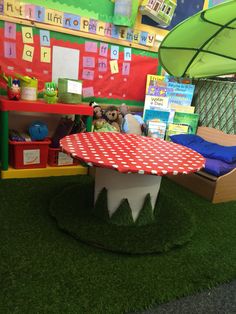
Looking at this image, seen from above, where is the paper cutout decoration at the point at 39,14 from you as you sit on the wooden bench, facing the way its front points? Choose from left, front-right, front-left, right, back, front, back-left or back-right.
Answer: front-right

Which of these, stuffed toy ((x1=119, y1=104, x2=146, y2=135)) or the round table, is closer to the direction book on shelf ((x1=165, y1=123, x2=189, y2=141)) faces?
the round table

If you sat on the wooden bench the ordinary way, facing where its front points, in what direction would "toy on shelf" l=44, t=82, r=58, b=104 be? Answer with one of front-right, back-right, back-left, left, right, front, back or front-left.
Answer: front-right

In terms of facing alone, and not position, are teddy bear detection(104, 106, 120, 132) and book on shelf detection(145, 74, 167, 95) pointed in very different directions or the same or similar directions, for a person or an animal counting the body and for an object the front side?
same or similar directions

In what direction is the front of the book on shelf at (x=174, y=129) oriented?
toward the camera

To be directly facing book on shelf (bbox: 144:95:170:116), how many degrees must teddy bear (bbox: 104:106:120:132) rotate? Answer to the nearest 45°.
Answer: approximately 135° to its left

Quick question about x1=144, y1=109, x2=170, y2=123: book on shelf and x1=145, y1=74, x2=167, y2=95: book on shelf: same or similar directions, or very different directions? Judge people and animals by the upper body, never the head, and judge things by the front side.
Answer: same or similar directions

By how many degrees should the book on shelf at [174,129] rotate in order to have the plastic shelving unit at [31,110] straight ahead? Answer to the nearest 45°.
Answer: approximately 45° to its right

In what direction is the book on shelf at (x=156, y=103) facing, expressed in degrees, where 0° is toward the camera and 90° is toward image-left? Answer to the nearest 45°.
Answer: approximately 0°

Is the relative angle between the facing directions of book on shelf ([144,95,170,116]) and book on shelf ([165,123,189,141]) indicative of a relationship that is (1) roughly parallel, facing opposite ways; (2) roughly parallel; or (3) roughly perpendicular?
roughly parallel

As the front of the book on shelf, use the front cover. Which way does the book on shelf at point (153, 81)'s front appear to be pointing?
toward the camera

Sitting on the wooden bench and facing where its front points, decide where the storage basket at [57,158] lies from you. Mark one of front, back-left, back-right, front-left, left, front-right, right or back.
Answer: front-right

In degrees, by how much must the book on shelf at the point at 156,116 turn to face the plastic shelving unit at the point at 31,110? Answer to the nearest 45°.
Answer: approximately 45° to its right

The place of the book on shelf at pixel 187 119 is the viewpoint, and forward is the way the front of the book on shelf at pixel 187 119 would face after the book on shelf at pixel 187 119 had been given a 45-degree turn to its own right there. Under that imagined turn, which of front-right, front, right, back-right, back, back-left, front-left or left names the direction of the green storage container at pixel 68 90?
front

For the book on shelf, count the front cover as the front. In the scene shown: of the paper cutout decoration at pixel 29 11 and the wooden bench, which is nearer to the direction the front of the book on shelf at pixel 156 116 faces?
the wooden bench

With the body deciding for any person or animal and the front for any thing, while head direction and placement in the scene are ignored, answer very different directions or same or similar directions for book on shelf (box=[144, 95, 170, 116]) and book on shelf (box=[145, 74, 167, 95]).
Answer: same or similar directions

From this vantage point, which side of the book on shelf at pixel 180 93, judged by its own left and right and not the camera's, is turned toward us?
front
